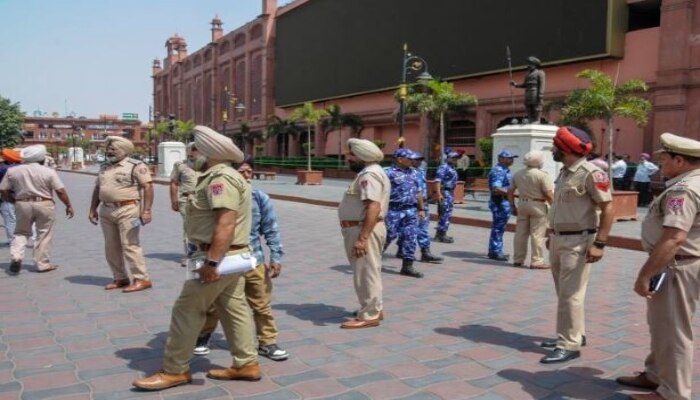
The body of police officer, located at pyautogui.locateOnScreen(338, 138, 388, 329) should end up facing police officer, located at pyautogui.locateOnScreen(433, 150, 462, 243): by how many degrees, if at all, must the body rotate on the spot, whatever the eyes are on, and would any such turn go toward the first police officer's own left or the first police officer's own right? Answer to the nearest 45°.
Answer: approximately 90° to the first police officer's own right

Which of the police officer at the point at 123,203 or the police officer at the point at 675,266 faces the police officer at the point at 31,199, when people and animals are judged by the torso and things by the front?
the police officer at the point at 675,266

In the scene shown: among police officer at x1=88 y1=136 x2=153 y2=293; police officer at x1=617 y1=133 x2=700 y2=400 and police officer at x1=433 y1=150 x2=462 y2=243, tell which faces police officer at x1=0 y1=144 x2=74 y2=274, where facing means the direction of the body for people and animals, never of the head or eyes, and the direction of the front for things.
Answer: police officer at x1=617 y1=133 x2=700 y2=400

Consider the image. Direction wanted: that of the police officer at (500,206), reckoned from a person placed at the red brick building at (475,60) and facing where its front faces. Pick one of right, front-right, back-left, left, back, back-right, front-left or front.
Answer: front-left

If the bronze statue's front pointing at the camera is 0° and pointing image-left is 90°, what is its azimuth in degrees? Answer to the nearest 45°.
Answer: approximately 90°

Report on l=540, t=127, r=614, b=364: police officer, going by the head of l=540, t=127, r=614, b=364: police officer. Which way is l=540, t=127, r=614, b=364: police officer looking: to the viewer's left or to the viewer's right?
to the viewer's left

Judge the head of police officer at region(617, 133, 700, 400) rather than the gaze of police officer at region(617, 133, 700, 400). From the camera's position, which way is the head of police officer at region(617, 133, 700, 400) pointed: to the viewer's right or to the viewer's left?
to the viewer's left

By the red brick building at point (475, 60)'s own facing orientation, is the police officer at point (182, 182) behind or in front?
in front

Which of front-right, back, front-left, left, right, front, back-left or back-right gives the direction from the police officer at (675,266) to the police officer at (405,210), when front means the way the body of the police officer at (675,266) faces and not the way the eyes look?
front-right

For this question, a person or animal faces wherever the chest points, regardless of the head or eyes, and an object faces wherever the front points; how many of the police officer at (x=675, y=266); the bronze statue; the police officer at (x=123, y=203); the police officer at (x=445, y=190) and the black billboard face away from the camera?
0

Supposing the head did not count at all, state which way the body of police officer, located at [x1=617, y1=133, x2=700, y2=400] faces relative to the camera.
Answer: to the viewer's left

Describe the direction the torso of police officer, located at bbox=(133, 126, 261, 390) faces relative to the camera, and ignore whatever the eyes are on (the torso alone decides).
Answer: to the viewer's left
